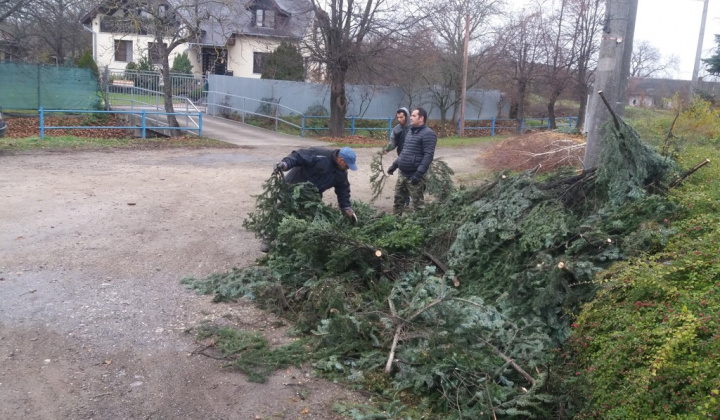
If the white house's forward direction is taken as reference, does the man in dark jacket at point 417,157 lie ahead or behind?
ahead

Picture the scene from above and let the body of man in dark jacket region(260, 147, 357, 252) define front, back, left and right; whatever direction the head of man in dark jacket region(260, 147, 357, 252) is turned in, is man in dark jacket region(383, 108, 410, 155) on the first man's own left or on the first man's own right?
on the first man's own left

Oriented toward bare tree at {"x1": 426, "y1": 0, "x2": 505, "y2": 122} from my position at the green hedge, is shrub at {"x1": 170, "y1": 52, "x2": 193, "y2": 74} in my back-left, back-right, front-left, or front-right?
front-left

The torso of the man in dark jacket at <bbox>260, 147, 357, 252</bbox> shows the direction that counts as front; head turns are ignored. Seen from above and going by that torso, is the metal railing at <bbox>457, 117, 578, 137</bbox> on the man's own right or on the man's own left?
on the man's own left

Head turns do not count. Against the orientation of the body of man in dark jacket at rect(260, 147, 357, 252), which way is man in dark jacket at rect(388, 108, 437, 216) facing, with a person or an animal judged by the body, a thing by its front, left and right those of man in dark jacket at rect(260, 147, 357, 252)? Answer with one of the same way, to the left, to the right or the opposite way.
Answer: to the right

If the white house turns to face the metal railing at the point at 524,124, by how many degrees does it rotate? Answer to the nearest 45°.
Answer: approximately 90° to its left

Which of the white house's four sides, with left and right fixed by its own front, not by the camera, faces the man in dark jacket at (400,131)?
front

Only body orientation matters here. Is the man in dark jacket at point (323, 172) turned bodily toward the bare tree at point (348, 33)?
no

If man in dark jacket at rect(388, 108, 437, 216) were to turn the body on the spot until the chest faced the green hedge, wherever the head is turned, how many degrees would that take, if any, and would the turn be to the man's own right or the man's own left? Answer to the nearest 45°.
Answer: approximately 45° to the man's own left

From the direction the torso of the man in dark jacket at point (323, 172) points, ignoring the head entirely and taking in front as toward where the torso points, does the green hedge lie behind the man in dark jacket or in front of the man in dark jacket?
in front

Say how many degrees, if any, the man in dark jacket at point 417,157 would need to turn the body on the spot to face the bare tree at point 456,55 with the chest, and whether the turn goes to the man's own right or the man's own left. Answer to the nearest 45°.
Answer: approximately 135° to the man's own right

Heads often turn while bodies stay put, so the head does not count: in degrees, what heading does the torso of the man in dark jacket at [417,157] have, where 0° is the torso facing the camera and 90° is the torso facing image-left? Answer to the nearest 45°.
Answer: approximately 45°

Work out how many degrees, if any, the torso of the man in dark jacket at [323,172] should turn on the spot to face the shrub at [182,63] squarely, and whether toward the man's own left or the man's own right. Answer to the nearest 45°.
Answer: approximately 135° to the man's own left

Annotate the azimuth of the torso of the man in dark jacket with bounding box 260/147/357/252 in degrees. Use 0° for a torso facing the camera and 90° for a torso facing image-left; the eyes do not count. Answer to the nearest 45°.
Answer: approximately 315°

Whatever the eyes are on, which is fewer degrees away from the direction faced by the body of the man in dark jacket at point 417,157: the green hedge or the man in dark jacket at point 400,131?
the green hedge

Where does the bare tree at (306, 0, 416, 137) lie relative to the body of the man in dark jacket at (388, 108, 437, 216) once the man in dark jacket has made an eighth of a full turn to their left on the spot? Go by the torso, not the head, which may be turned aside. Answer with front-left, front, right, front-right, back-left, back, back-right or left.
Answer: back

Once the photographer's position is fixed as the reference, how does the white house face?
facing the viewer

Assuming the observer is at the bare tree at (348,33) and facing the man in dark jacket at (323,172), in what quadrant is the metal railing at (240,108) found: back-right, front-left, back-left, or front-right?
back-right

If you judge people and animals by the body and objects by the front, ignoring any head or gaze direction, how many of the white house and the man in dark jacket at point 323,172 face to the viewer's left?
0

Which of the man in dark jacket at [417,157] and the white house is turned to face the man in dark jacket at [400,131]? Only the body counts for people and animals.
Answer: the white house
